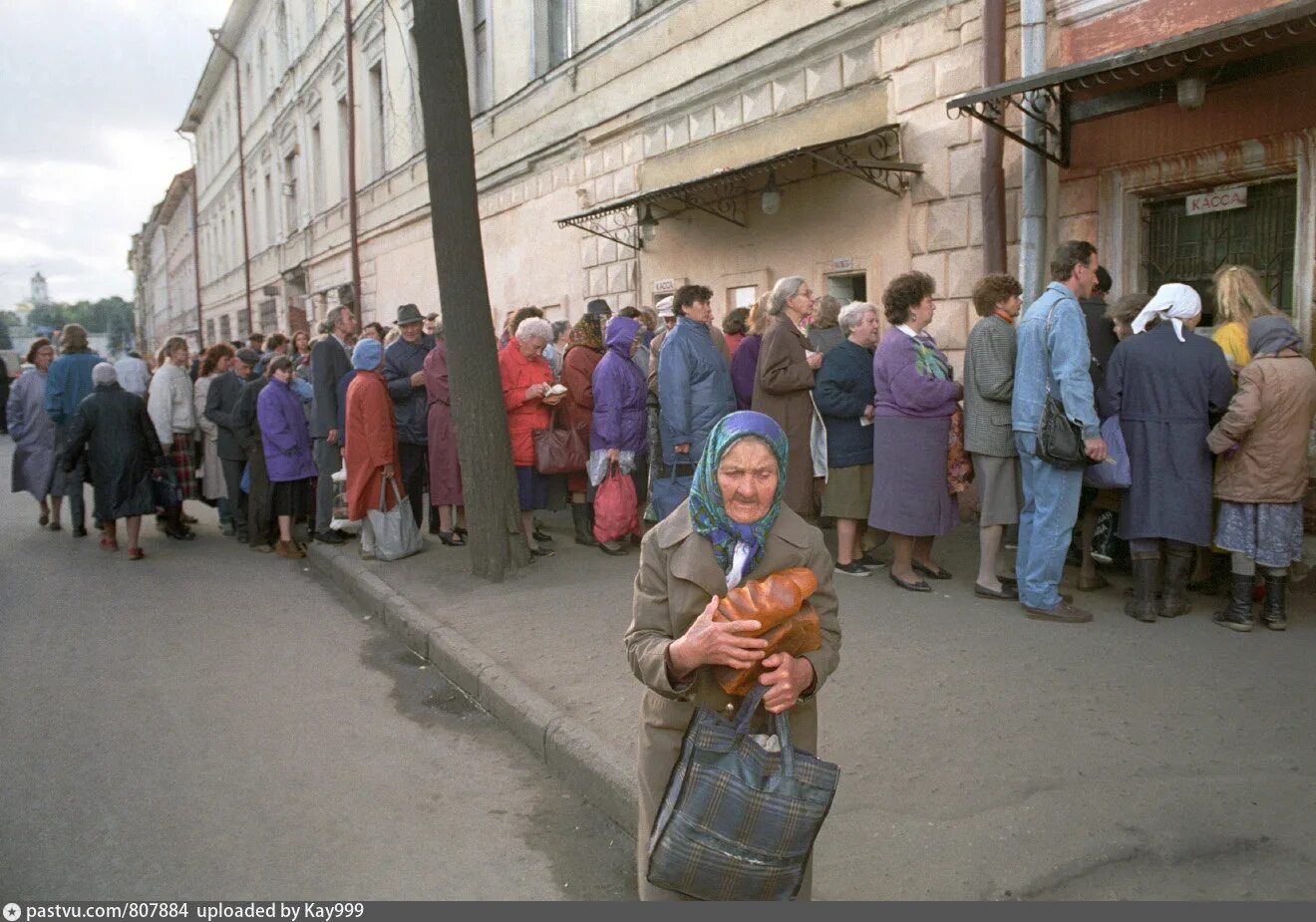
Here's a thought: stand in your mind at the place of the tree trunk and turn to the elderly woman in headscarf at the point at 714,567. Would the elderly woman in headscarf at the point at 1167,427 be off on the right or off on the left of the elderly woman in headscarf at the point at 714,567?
left

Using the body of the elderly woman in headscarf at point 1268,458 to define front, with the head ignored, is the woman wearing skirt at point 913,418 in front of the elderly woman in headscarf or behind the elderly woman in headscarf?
in front

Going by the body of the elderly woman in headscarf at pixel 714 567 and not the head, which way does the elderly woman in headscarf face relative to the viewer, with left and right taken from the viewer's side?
facing the viewer

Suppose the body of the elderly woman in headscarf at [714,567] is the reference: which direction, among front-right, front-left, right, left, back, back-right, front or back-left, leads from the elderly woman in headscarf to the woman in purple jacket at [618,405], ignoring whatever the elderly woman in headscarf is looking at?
back

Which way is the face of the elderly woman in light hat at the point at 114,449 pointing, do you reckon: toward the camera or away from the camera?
away from the camera

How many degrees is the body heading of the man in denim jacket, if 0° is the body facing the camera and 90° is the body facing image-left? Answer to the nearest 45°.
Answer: approximately 270°

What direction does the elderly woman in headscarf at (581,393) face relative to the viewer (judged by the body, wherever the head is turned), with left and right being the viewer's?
facing to the right of the viewer

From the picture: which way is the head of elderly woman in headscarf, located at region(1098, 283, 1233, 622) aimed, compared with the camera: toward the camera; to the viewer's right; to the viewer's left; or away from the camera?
away from the camera

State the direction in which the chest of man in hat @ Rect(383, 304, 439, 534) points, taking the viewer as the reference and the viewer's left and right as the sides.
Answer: facing the viewer and to the right of the viewer

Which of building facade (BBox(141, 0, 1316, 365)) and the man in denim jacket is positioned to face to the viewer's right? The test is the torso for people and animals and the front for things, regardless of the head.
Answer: the man in denim jacket
